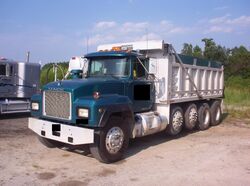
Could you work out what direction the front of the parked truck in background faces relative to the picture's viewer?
facing to the left of the viewer

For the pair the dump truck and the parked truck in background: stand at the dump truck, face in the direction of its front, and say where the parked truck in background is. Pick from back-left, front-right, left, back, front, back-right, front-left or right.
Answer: right

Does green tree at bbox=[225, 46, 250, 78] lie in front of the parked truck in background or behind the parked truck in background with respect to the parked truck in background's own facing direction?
behind

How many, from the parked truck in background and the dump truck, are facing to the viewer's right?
0

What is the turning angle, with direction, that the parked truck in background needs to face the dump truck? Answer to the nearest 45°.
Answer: approximately 90° to its left

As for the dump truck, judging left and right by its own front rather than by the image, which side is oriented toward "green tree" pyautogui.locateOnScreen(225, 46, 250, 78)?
back
